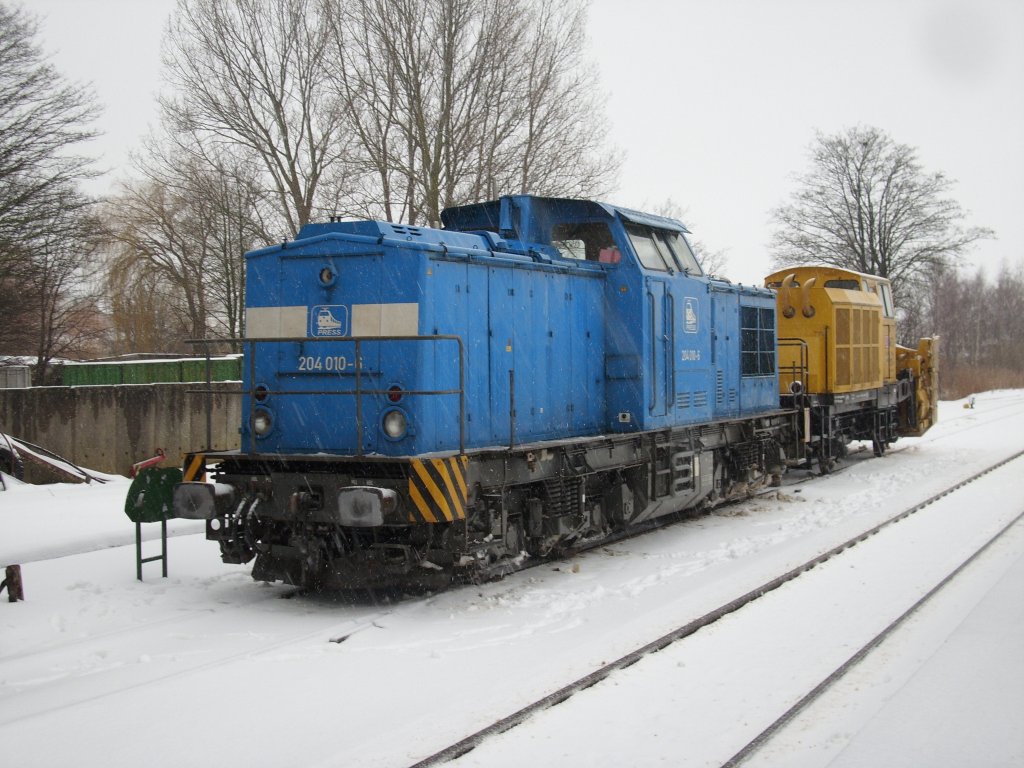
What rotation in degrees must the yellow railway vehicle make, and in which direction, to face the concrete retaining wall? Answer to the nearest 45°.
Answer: approximately 180°

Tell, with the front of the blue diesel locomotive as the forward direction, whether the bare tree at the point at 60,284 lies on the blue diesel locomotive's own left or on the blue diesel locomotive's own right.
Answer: on the blue diesel locomotive's own right

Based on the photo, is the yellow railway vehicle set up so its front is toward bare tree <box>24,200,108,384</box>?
no

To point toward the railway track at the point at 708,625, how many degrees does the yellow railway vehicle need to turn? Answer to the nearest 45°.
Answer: approximately 135° to its right

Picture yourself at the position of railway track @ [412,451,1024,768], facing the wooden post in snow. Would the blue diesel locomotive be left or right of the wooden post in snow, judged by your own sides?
right

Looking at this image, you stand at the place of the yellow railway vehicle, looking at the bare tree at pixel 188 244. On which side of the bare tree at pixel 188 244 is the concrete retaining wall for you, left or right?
left

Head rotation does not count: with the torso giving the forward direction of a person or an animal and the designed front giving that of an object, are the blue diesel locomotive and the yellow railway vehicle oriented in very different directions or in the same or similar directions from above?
very different directions

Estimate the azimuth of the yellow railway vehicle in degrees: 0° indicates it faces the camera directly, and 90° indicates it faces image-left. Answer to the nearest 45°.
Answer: approximately 225°

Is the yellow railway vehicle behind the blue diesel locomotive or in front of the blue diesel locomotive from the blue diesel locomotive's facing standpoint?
behind

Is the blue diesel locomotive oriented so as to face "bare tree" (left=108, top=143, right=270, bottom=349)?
no

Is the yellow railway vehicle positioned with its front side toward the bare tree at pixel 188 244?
no

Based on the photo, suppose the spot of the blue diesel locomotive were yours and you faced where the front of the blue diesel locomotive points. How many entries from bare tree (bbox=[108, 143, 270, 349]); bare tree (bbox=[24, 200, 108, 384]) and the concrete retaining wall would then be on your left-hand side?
0

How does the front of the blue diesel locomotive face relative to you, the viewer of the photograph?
facing the viewer and to the left of the viewer
